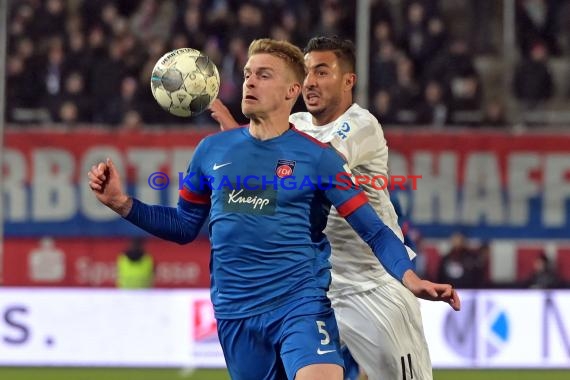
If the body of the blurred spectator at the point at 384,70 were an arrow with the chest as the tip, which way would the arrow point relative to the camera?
toward the camera

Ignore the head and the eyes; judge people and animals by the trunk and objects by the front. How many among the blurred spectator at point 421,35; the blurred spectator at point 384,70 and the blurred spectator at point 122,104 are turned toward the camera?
3

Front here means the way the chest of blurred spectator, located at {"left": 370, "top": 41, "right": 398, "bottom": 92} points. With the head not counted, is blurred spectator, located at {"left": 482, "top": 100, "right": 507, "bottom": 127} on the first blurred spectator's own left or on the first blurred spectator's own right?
on the first blurred spectator's own left

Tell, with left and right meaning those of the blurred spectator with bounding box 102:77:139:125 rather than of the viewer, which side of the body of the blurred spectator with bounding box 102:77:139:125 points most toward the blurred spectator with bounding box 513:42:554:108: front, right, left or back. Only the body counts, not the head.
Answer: left

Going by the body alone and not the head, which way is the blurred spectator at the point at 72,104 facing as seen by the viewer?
toward the camera

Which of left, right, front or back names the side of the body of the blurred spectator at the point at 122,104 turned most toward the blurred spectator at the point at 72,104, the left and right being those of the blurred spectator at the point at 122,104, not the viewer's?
right

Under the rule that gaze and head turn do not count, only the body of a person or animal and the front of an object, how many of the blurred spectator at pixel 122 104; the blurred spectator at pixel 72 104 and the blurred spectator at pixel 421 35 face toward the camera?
3

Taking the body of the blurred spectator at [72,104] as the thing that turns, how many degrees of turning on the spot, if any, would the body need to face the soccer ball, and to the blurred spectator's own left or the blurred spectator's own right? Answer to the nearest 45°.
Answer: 0° — they already face it

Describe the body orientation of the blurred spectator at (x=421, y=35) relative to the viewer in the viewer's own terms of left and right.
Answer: facing the viewer

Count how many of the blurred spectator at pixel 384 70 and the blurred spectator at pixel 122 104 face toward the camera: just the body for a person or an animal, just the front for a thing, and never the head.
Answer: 2

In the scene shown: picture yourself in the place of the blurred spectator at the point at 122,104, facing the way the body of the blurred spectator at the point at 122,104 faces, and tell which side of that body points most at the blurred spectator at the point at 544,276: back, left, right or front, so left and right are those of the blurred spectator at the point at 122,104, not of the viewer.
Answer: left

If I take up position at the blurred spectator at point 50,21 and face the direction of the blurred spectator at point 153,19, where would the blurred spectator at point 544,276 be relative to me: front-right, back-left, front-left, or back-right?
front-right

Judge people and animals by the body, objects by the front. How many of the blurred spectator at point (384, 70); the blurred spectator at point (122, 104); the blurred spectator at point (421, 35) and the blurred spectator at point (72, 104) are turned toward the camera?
4

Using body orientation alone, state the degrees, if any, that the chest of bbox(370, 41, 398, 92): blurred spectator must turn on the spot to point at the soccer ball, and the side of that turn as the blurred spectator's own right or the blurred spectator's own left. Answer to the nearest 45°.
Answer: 0° — they already face it

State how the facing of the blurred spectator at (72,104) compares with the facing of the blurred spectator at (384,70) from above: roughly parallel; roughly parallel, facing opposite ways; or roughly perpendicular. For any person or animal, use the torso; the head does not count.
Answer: roughly parallel
